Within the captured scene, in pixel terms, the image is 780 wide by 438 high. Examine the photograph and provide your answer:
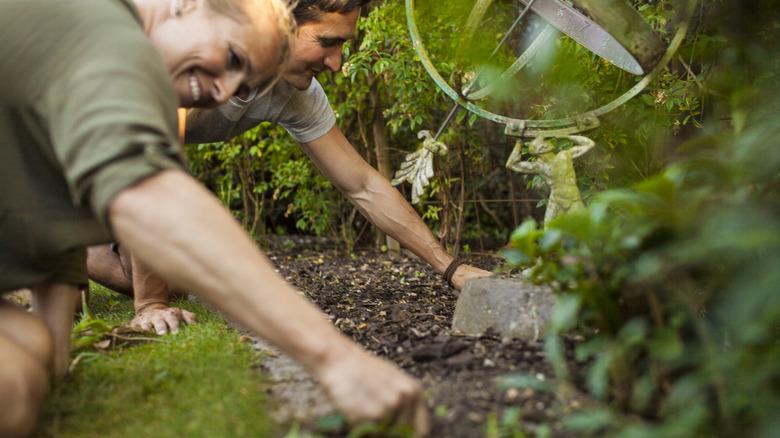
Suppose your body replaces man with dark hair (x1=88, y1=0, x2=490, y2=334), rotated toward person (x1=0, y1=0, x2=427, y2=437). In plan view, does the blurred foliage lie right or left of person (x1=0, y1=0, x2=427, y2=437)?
left

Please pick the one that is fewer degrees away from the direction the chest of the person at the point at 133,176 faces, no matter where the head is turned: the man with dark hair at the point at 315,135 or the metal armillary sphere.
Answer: the metal armillary sphere

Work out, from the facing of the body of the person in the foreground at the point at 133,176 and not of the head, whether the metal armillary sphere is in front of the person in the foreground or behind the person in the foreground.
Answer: in front

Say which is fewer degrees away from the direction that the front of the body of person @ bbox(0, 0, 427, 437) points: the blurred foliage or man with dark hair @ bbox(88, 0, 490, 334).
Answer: the blurred foliage

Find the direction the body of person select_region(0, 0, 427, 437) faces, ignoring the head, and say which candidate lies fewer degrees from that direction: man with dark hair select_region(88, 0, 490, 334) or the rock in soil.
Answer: the rock in soil

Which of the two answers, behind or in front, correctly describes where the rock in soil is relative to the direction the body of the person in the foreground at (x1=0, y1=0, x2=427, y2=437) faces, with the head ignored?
in front

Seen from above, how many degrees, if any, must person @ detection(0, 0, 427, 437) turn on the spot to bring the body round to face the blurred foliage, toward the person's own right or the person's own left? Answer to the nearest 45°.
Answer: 0° — they already face it

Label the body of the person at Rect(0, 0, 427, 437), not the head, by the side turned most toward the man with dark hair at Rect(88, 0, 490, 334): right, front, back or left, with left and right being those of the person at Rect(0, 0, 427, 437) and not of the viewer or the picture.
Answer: left

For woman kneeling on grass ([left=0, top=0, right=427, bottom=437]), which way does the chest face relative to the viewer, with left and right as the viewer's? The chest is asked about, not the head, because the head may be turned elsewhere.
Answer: facing to the right of the viewer
